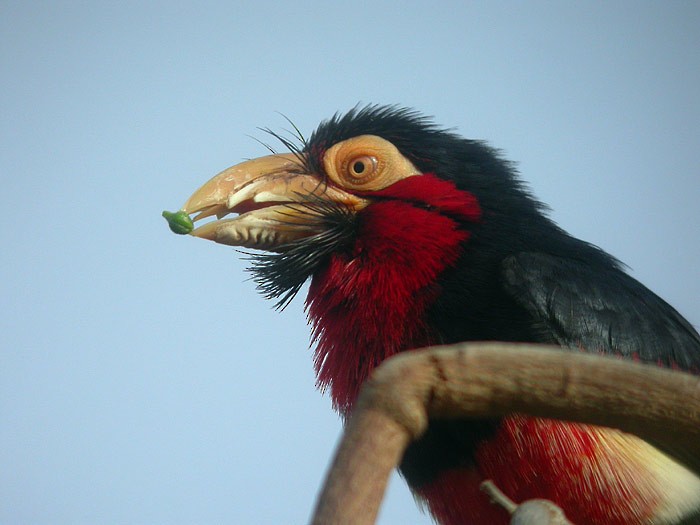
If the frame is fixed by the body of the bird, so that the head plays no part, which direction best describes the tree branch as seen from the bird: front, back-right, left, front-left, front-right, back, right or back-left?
left

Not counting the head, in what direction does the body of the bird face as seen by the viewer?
to the viewer's left
